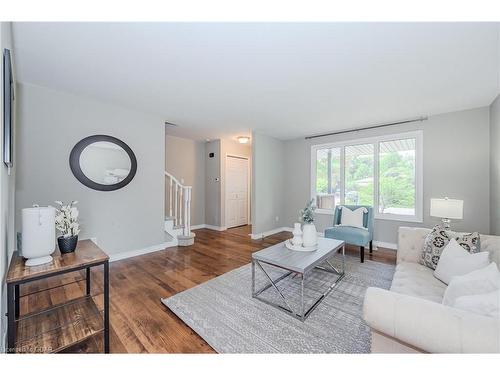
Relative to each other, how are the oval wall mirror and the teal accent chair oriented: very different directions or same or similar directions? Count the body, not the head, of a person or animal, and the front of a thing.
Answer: very different directions

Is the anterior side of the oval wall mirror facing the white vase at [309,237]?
yes

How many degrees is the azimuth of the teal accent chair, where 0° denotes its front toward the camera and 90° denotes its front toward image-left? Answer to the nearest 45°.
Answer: approximately 45°

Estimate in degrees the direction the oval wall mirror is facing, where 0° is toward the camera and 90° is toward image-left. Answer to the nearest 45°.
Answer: approximately 315°

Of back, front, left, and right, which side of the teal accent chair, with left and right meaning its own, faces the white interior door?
right

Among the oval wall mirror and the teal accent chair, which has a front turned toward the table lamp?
the oval wall mirror

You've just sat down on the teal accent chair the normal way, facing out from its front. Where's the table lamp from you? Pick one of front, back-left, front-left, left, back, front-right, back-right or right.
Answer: back-left

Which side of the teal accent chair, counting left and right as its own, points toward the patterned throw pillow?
left

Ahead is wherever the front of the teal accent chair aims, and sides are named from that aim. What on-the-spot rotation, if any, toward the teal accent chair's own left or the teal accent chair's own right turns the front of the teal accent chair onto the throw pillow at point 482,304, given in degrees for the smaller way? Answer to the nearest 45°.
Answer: approximately 45° to the teal accent chair's own left

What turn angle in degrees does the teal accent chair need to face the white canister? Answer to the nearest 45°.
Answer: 0° — it already faces it

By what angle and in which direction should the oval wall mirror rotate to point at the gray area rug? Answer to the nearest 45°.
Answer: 0° — it already faces it
